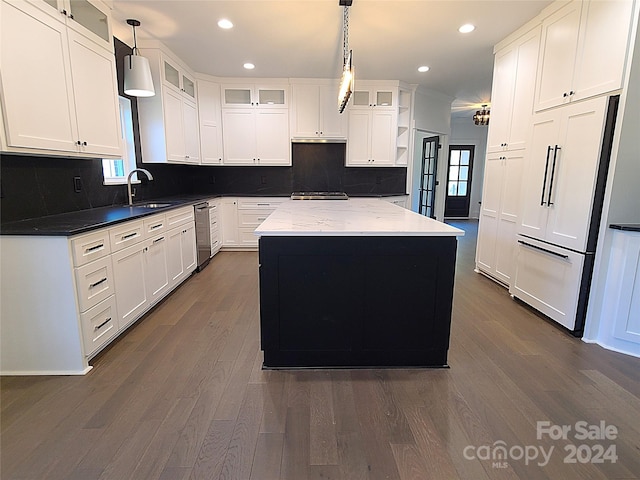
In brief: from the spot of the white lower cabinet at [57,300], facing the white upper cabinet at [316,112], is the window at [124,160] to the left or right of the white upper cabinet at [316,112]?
left

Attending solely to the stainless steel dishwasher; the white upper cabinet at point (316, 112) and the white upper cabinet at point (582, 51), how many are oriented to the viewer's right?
1

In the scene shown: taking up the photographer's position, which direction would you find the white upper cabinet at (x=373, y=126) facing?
facing the viewer

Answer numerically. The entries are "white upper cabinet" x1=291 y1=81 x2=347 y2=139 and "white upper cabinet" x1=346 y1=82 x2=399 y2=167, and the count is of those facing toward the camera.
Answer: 2

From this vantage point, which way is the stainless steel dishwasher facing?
to the viewer's right

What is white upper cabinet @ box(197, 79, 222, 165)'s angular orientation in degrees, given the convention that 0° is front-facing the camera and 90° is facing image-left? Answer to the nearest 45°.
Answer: approximately 315°

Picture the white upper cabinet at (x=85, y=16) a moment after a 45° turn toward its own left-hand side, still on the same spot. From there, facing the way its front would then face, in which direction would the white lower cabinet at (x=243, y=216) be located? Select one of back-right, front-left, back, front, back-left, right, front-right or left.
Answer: front-left

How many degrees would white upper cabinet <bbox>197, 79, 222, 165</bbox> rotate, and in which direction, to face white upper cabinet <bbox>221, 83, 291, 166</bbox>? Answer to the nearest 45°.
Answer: approximately 45° to its left

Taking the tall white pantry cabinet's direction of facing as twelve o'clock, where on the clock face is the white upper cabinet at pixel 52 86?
The white upper cabinet is roughly at 12 o'clock from the tall white pantry cabinet.

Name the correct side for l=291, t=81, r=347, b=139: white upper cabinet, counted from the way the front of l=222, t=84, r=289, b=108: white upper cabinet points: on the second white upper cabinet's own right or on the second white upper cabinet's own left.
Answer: on the second white upper cabinet's own left

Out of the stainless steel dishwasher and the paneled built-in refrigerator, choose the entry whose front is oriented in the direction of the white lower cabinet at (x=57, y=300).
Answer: the paneled built-in refrigerator

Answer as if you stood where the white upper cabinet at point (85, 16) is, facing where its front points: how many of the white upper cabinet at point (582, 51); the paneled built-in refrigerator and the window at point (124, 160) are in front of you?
2

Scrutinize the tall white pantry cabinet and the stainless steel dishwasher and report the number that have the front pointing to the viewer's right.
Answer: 1

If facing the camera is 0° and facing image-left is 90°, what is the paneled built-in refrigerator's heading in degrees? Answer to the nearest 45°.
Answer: approximately 45°

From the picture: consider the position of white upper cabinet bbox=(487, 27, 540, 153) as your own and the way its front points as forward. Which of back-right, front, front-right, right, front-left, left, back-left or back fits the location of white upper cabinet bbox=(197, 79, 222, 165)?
front-right

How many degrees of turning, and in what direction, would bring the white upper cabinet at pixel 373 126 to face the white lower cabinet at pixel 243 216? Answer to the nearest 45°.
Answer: approximately 90° to its right

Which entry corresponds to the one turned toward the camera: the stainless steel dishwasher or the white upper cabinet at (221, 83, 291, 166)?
the white upper cabinet

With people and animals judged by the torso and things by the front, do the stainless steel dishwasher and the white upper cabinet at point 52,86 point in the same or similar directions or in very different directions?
same or similar directions

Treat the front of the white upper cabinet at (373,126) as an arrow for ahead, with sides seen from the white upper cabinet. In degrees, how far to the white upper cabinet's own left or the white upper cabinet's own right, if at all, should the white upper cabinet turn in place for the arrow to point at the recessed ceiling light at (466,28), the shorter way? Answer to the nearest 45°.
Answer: approximately 45° to the white upper cabinet's own left

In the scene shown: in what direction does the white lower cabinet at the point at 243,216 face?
toward the camera
